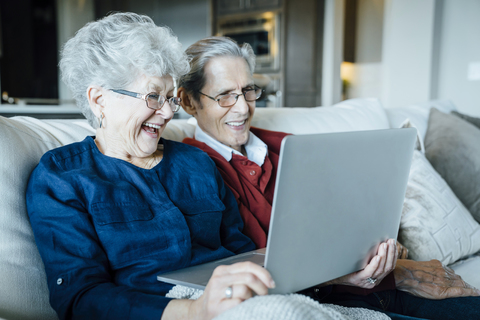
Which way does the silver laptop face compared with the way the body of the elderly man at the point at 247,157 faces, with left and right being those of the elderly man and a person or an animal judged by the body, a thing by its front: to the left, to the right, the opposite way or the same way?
the opposite way

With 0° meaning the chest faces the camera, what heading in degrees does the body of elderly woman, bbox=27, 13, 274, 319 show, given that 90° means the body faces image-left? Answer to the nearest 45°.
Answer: approximately 315°

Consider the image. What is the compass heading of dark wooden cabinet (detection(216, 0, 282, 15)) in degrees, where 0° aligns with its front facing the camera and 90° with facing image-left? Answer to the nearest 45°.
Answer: approximately 45°

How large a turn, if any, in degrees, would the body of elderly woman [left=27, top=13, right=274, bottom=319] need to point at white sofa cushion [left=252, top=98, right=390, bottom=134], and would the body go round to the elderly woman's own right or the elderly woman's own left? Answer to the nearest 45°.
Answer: approximately 90° to the elderly woman's own left

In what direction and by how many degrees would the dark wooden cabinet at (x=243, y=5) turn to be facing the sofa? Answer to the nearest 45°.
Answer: approximately 45° to its left

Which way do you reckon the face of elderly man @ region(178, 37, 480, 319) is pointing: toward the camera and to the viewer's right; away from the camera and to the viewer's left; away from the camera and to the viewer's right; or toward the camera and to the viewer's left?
toward the camera and to the viewer's right

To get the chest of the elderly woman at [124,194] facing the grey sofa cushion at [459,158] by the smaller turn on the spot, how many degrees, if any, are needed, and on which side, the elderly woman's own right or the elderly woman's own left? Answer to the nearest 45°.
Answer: approximately 90° to the elderly woman's own left

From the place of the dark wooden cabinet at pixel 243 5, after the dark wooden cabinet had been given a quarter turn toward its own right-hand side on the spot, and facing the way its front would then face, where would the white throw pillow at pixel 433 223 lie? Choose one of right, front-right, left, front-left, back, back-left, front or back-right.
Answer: back-left

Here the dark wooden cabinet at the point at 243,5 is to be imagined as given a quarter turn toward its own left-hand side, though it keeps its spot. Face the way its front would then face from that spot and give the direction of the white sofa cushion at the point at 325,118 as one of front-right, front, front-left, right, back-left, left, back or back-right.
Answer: front-right

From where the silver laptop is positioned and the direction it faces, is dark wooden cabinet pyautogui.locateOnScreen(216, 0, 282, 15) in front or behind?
in front

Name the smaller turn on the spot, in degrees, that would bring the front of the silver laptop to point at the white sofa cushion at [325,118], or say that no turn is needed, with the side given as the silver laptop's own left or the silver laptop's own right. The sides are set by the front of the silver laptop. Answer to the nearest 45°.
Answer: approximately 45° to the silver laptop's own right

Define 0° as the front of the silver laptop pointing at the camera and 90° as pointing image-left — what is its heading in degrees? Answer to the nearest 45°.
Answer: approximately 135°

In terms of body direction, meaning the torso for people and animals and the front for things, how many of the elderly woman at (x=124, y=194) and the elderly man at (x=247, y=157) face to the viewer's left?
0
